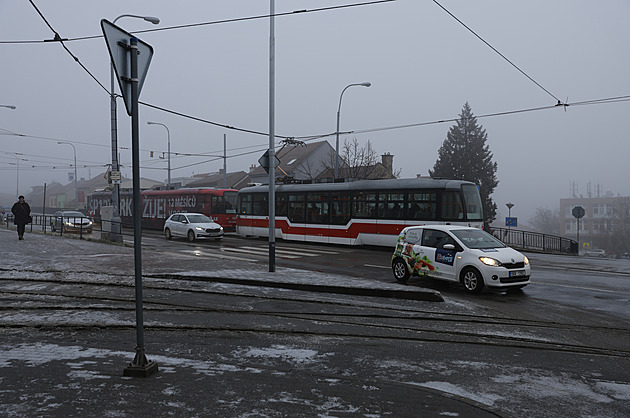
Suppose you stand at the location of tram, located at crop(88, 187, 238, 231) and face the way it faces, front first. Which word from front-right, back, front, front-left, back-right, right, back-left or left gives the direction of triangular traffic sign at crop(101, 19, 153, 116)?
front-right

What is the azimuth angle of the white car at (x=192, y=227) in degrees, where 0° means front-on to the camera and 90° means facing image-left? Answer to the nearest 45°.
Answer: approximately 315°

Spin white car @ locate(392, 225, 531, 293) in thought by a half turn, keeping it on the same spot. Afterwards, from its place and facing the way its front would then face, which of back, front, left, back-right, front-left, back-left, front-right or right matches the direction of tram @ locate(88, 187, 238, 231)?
front

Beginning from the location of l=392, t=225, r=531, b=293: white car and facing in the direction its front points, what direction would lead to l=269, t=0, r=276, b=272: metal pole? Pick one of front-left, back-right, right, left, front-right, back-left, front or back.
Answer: back-right

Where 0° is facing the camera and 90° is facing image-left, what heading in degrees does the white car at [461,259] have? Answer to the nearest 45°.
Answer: approximately 315°

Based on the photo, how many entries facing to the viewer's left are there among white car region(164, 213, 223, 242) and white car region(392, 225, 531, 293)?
0

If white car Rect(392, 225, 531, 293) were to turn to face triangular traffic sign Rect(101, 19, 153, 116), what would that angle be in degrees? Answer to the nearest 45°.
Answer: approximately 45° to its right

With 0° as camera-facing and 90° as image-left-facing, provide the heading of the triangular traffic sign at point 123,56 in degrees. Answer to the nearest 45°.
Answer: approximately 135°

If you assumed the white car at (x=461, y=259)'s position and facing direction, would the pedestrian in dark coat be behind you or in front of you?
behind

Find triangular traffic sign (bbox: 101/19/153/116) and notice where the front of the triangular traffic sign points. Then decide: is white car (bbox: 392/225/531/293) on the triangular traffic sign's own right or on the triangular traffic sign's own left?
on the triangular traffic sign's own right

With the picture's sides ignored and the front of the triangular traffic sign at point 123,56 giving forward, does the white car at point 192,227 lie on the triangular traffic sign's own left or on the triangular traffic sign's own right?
on the triangular traffic sign's own right

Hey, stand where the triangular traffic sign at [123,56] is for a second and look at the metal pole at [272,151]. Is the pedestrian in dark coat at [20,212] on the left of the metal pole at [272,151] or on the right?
left
